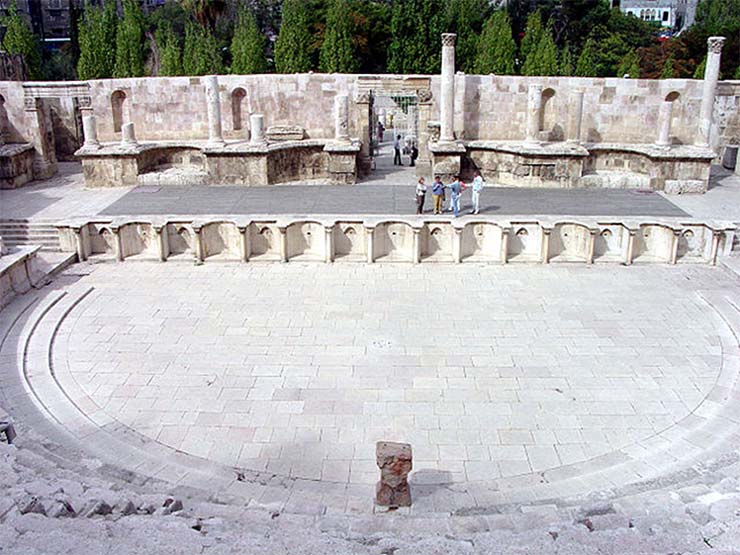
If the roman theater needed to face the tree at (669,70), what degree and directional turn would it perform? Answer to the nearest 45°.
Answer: approximately 135° to its left

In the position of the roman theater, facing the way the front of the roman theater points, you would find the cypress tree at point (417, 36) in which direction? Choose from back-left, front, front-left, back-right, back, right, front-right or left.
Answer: front

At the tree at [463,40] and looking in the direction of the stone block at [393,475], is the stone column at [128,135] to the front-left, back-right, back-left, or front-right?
front-right

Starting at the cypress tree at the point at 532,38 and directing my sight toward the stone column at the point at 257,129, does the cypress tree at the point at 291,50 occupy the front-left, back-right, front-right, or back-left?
front-right

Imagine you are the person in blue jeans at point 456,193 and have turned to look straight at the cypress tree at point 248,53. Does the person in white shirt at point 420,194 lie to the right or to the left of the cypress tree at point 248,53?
left

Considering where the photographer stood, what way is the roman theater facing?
facing the viewer
